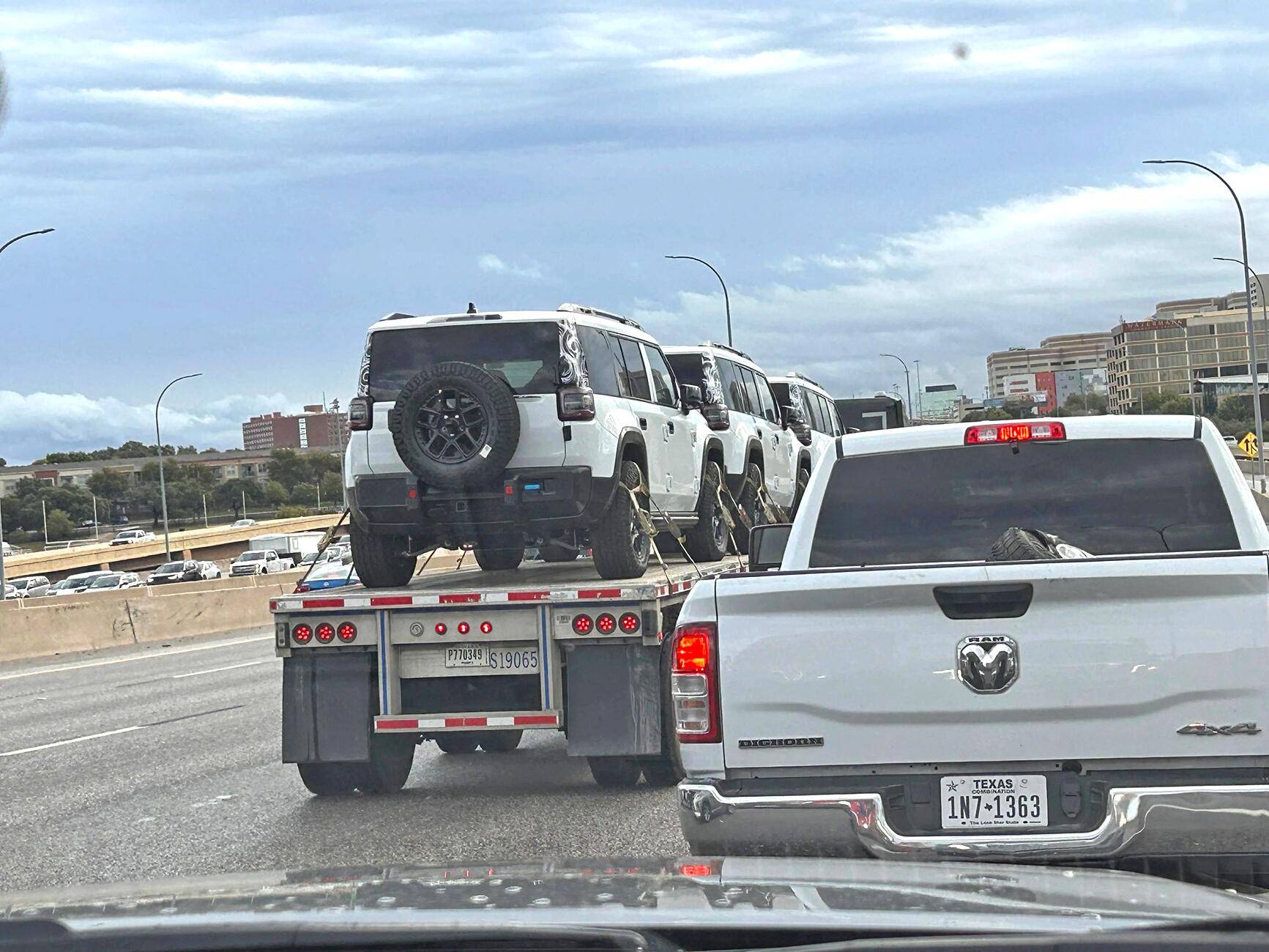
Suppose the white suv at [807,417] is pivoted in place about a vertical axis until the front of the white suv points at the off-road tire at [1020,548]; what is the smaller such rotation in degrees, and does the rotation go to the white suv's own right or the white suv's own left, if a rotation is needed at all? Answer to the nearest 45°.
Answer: approximately 135° to the white suv's own right

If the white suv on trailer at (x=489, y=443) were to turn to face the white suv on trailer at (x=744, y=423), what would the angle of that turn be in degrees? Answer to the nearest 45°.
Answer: approximately 45° to its left

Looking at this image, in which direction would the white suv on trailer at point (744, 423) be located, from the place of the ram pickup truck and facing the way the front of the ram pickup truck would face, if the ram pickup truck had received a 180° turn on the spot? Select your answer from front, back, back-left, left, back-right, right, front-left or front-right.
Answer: back

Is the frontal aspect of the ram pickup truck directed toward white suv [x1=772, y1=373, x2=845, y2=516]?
yes

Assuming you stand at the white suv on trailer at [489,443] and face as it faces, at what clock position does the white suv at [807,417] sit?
The white suv is roughly at 11 o'clock from the white suv on trailer.

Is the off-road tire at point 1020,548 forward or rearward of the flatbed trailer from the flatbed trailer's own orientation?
rearward

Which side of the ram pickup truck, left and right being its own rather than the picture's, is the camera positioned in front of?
back

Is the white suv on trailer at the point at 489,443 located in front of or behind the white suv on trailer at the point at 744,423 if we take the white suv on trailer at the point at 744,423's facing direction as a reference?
behind

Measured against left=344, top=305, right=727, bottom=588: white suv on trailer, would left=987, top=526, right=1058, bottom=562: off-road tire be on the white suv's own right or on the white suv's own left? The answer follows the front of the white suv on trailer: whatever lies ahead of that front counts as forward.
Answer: on the white suv's own right

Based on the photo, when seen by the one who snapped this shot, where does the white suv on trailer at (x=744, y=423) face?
facing away from the viewer and to the right of the viewer

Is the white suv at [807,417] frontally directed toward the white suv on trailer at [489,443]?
no

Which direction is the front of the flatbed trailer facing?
away from the camera

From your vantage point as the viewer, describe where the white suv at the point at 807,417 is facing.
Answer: facing away from the viewer and to the right of the viewer

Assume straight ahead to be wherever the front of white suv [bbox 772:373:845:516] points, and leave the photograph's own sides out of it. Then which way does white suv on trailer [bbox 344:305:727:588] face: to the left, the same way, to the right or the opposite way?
the same way

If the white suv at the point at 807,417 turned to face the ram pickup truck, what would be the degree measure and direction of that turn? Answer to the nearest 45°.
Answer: approximately 135° to its right

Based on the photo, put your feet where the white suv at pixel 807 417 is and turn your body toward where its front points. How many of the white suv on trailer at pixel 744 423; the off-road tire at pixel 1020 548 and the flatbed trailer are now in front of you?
0

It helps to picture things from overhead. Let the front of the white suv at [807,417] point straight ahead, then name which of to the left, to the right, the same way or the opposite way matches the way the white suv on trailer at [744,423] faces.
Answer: the same way

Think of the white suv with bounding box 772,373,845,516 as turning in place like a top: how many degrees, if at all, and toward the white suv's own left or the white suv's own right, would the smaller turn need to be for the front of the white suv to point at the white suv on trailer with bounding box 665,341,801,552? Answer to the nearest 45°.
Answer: approximately 135° to the white suv's own right

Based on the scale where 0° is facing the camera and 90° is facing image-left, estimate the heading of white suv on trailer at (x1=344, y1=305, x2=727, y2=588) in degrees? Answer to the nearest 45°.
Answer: approximately 225°
